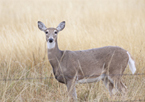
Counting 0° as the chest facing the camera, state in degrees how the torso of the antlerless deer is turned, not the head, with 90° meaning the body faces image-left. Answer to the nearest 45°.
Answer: approximately 90°
